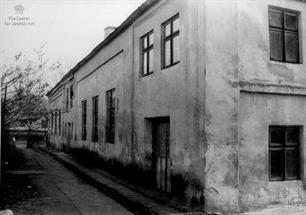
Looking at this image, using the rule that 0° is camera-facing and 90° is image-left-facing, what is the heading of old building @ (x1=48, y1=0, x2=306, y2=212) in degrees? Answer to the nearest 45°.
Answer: approximately 45°
